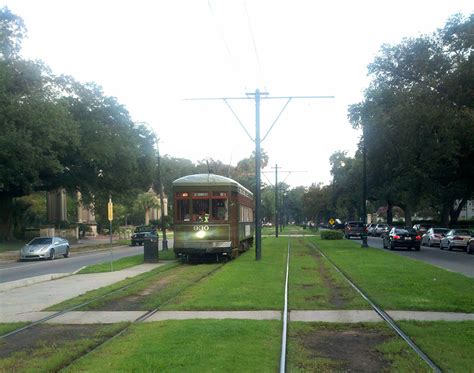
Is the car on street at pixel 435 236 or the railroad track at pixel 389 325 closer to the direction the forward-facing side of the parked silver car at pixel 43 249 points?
the railroad track

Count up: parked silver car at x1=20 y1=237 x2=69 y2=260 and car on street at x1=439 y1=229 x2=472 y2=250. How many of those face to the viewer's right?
0

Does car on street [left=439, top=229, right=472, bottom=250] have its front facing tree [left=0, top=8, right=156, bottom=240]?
no

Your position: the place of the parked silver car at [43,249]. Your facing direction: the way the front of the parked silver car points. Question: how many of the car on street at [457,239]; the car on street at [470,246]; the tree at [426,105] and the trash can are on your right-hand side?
0

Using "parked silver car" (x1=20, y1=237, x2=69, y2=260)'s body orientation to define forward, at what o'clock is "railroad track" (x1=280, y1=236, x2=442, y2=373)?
The railroad track is roughly at 10 o'clock from the parked silver car.

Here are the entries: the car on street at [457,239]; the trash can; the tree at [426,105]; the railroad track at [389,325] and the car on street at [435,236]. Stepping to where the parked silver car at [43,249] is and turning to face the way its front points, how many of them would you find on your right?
0

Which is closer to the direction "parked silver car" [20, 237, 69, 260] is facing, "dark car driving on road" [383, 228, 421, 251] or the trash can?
the trash can

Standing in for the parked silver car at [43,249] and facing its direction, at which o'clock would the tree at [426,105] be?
The tree is roughly at 8 o'clock from the parked silver car.

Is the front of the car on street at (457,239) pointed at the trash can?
no

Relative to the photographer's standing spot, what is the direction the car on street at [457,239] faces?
facing away from the viewer and to the left of the viewer

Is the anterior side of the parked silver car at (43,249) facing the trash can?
no

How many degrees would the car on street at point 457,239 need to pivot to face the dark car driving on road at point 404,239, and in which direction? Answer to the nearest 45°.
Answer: approximately 90° to its left

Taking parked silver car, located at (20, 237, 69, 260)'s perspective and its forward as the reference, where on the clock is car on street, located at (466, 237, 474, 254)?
The car on street is roughly at 8 o'clock from the parked silver car.

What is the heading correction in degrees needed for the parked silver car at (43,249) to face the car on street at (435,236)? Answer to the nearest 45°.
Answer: approximately 135° to its left

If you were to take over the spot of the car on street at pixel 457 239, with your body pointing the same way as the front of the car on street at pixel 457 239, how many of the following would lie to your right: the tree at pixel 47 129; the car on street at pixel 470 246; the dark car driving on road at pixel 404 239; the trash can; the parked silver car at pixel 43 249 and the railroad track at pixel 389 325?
0

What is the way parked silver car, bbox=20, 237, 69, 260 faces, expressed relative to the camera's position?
facing the viewer and to the left of the viewer
